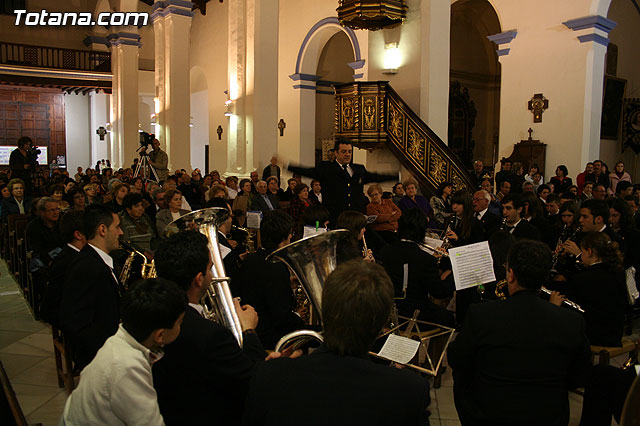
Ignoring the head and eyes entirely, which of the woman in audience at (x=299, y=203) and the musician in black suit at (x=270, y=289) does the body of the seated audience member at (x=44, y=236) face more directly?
the musician in black suit

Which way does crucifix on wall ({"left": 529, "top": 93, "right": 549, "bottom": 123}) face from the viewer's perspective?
toward the camera

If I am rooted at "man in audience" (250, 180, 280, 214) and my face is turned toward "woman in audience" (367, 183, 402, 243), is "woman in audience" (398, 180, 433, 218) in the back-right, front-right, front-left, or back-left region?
front-left

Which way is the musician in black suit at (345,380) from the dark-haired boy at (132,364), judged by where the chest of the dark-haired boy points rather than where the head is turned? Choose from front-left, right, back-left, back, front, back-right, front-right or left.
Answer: right

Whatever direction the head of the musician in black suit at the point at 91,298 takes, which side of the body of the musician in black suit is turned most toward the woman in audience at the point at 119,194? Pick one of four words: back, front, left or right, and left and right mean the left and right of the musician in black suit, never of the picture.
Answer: left

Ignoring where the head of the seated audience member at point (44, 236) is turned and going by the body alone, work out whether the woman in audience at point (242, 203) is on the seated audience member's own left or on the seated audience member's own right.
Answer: on the seated audience member's own left

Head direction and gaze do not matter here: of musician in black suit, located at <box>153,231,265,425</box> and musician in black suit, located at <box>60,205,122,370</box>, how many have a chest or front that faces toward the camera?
0

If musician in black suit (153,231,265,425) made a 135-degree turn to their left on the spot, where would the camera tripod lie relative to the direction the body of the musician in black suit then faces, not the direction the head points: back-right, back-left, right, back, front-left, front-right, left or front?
right

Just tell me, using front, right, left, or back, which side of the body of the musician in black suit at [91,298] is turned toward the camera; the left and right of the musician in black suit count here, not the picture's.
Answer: right

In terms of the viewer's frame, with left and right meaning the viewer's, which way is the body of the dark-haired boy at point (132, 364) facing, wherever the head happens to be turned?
facing away from the viewer and to the right of the viewer

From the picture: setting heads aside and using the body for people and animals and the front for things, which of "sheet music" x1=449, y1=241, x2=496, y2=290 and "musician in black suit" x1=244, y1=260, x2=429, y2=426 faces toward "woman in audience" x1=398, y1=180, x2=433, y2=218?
the musician in black suit

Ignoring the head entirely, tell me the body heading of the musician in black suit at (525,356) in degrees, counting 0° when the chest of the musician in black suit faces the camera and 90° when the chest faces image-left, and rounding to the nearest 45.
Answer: approximately 180°

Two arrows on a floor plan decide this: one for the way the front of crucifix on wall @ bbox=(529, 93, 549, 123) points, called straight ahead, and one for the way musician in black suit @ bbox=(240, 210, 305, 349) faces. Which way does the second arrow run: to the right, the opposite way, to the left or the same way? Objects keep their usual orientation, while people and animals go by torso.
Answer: the opposite way

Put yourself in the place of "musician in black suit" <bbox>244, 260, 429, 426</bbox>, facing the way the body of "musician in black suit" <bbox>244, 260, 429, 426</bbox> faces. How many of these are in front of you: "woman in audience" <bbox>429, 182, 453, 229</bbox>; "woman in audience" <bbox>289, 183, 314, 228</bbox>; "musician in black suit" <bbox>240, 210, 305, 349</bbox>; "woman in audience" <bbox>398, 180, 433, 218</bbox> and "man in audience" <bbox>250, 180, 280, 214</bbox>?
5

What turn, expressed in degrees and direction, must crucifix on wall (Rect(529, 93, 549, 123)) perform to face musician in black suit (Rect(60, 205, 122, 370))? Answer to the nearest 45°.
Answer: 0° — it already faces them

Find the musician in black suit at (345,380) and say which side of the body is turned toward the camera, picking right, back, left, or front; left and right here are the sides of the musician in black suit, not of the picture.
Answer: back

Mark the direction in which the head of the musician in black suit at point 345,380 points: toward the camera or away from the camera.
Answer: away from the camera

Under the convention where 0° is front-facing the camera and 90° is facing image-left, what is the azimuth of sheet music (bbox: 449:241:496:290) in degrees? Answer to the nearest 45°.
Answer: approximately 0°

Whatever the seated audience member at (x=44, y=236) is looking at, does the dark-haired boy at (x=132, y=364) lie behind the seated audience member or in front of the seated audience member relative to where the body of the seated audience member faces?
in front
